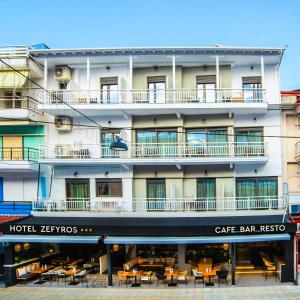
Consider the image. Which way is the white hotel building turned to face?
toward the camera

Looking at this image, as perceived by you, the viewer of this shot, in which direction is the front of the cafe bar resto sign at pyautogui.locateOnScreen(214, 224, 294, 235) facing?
facing the viewer

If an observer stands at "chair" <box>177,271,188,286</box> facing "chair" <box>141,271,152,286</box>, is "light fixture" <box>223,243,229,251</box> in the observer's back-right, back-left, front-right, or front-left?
back-right

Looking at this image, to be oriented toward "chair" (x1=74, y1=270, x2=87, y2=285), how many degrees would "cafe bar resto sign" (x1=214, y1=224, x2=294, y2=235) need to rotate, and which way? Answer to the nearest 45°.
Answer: approximately 90° to its right

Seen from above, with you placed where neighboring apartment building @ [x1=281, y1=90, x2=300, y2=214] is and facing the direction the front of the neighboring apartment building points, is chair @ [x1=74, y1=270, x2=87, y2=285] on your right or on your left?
on your right

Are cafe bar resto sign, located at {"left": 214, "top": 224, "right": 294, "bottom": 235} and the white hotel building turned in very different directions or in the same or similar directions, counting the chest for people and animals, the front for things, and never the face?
same or similar directions

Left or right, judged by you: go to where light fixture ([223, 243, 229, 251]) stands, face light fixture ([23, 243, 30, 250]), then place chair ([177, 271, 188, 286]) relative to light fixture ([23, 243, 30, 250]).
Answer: left

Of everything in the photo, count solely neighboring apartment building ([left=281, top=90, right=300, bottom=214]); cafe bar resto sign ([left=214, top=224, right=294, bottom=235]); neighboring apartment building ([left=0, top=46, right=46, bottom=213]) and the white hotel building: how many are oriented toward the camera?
4

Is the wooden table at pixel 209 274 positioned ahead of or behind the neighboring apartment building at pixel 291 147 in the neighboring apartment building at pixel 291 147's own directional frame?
ahead

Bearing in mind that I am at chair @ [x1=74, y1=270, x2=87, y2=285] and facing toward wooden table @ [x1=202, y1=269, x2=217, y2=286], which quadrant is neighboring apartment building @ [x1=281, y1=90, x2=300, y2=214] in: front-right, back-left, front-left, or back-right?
front-left

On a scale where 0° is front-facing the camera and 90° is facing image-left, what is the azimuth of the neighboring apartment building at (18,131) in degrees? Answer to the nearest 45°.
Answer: approximately 0°

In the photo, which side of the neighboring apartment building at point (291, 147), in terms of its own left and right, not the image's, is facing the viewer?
front

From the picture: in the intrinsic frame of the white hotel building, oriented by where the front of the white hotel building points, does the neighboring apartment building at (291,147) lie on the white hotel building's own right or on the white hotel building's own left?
on the white hotel building's own left
